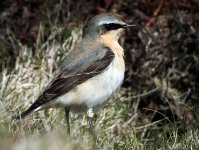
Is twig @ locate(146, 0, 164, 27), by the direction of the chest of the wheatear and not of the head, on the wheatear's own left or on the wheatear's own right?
on the wheatear's own left

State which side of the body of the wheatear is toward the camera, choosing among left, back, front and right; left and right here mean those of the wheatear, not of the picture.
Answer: right
